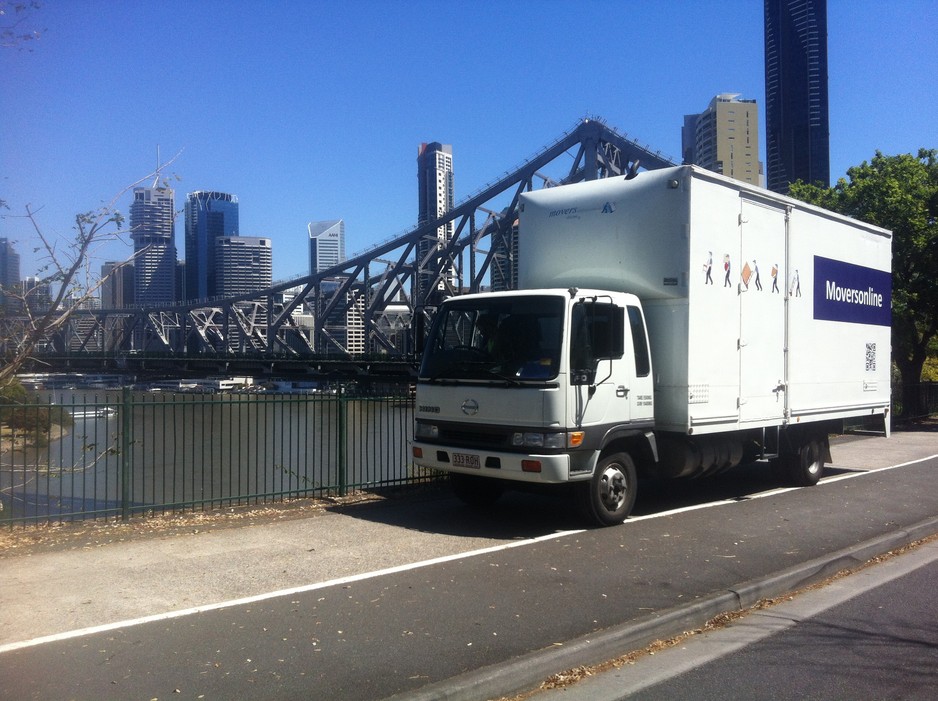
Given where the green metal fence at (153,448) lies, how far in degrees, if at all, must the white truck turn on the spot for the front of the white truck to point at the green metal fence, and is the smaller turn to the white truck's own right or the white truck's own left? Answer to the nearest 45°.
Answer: approximately 45° to the white truck's own right

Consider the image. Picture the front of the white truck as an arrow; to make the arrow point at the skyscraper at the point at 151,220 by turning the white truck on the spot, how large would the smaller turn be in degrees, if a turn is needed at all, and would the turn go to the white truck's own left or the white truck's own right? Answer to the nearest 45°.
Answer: approximately 45° to the white truck's own right

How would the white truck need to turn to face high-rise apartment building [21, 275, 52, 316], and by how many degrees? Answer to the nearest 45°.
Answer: approximately 45° to its right

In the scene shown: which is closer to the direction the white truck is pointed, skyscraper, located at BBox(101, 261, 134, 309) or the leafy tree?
the skyscraper

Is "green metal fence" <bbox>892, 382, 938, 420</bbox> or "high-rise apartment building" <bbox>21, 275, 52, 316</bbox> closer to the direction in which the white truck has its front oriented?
the high-rise apartment building

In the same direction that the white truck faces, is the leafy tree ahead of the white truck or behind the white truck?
behind

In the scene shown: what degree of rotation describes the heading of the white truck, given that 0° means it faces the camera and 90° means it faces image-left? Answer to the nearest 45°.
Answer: approximately 45°
